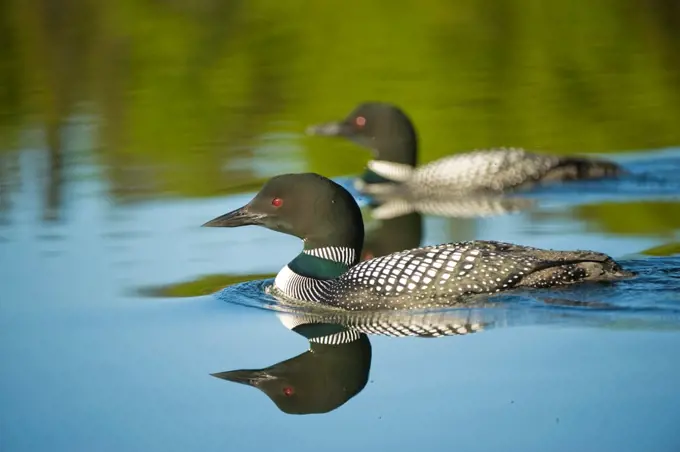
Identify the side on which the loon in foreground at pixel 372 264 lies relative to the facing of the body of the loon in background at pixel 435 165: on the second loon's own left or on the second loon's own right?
on the second loon's own left

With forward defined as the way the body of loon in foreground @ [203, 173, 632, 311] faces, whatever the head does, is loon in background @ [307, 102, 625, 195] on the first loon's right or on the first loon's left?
on the first loon's right

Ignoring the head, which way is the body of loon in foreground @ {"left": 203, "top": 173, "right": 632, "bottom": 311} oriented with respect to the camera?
to the viewer's left

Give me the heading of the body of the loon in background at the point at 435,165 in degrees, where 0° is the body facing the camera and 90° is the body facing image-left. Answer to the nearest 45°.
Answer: approximately 90°

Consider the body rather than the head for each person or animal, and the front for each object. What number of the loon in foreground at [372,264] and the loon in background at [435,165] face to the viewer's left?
2
